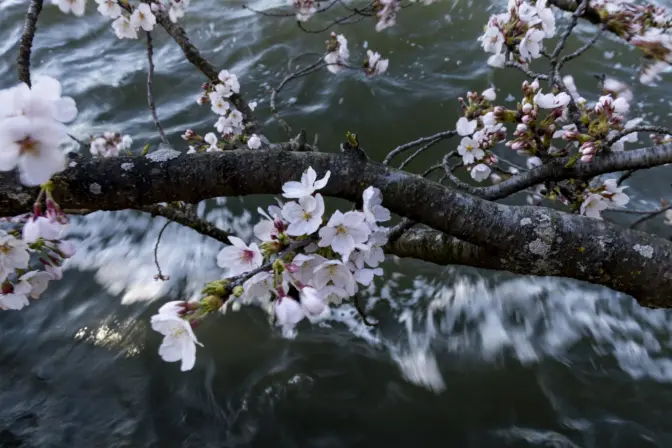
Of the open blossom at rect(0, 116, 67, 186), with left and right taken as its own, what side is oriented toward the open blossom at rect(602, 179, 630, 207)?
left

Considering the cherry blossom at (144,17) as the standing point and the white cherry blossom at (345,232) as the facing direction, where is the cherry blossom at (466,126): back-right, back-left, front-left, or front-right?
front-left

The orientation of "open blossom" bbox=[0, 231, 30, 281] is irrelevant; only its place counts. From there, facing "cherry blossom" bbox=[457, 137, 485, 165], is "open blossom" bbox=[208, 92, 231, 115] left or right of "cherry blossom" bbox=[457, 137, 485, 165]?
left

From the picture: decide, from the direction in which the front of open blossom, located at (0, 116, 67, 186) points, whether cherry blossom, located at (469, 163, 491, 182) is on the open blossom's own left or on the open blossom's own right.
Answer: on the open blossom's own left

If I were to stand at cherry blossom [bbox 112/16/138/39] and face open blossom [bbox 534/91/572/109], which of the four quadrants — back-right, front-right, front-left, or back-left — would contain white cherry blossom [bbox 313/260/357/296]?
front-right

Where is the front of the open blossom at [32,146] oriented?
toward the camera

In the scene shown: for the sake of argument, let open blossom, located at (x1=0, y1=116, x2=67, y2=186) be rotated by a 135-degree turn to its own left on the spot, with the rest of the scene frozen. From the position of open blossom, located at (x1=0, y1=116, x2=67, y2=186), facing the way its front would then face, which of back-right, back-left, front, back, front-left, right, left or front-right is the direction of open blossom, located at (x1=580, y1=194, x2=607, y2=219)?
front-right

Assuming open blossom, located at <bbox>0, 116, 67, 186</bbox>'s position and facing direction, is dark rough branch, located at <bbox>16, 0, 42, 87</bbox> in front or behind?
behind

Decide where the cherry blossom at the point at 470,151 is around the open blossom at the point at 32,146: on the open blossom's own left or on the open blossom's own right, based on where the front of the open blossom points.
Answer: on the open blossom's own left
